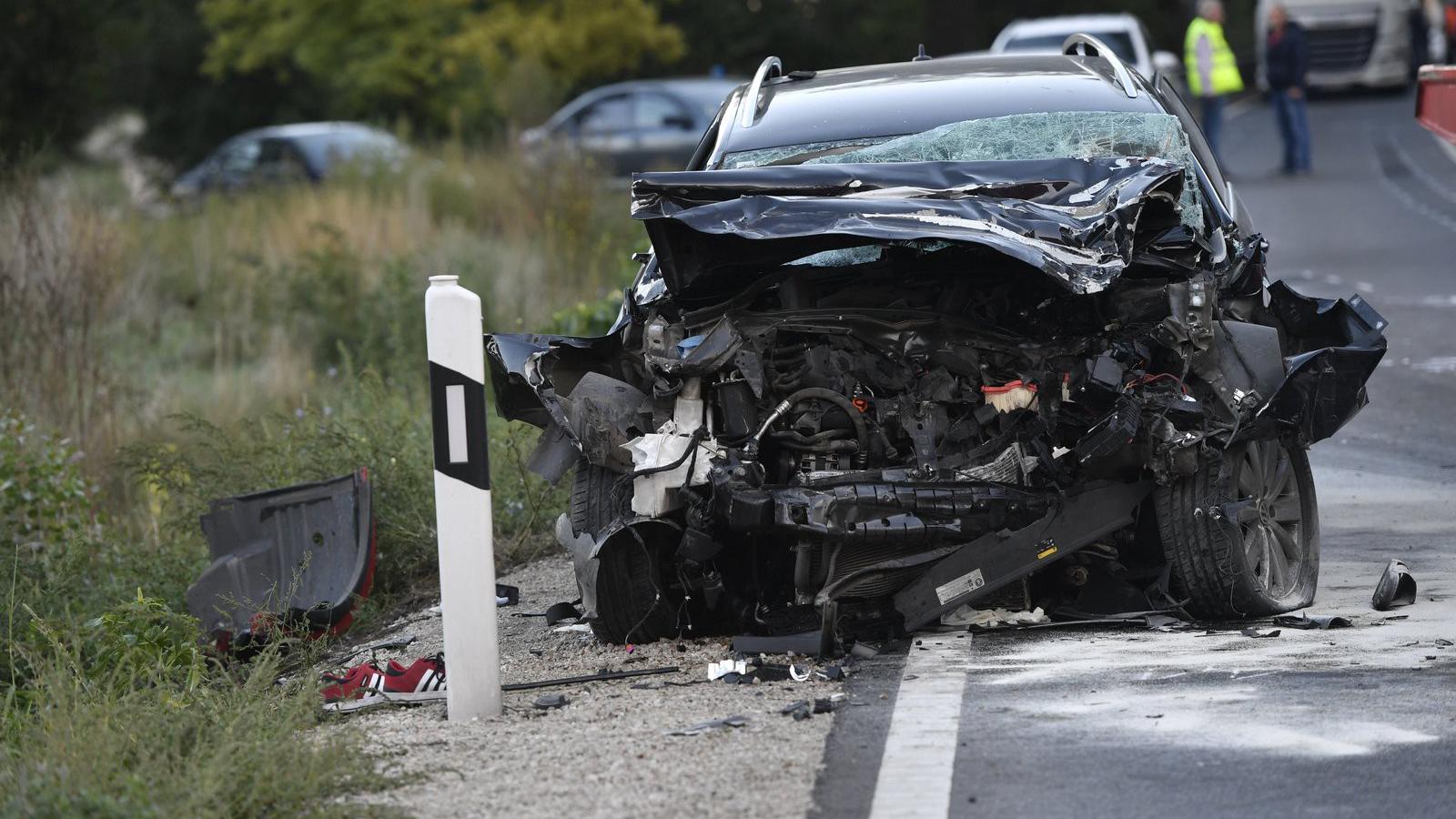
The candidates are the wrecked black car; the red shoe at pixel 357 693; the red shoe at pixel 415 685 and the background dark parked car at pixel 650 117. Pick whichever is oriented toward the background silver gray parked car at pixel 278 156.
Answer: the background dark parked car at pixel 650 117

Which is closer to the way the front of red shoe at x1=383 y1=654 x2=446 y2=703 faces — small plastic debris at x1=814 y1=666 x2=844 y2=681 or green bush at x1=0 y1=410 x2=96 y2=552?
the small plastic debris

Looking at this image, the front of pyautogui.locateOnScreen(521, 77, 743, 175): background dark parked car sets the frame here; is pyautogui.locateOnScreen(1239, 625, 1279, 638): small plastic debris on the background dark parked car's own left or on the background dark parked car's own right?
on the background dark parked car's own left

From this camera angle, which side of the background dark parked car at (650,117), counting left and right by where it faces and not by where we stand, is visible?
left

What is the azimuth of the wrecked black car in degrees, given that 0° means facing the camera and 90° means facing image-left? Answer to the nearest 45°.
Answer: approximately 0°

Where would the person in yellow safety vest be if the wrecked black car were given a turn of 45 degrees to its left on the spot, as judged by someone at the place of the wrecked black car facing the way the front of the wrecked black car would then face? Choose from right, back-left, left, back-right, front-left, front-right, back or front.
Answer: back-left
